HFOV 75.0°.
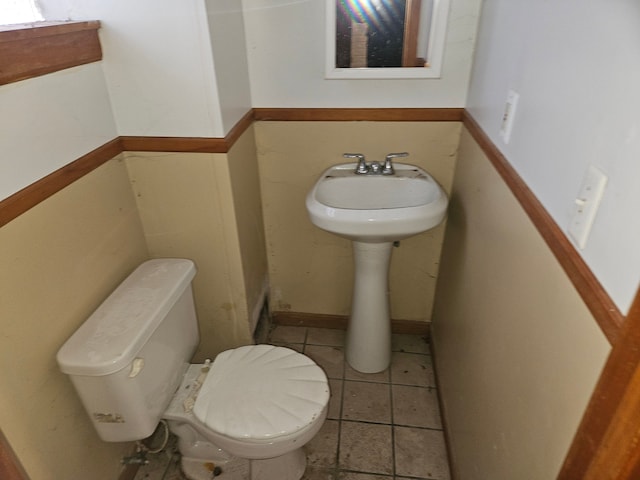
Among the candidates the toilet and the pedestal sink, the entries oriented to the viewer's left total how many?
0

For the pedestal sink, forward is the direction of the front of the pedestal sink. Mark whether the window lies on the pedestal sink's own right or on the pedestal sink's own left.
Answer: on the pedestal sink's own right

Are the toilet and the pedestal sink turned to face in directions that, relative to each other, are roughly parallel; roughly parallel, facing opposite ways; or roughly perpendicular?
roughly perpendicular

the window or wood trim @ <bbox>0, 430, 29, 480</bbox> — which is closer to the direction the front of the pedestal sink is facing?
the wood trim

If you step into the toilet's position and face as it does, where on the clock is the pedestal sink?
The pedestal sink is roughly at 10 o'clock from the toilet.

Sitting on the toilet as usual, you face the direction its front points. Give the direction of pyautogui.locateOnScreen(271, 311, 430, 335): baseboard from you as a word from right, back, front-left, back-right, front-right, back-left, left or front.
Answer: left

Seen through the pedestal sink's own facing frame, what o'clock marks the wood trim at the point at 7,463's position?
The wood trim is roughly at 1 o'clock from the pedestal sink.

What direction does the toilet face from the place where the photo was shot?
facing the viewer and to the right of the viewer

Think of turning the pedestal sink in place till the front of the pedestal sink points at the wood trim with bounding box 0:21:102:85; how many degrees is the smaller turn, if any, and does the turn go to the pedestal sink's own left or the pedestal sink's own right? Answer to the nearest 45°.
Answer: approximately 45° to the pedestal sink's own right
